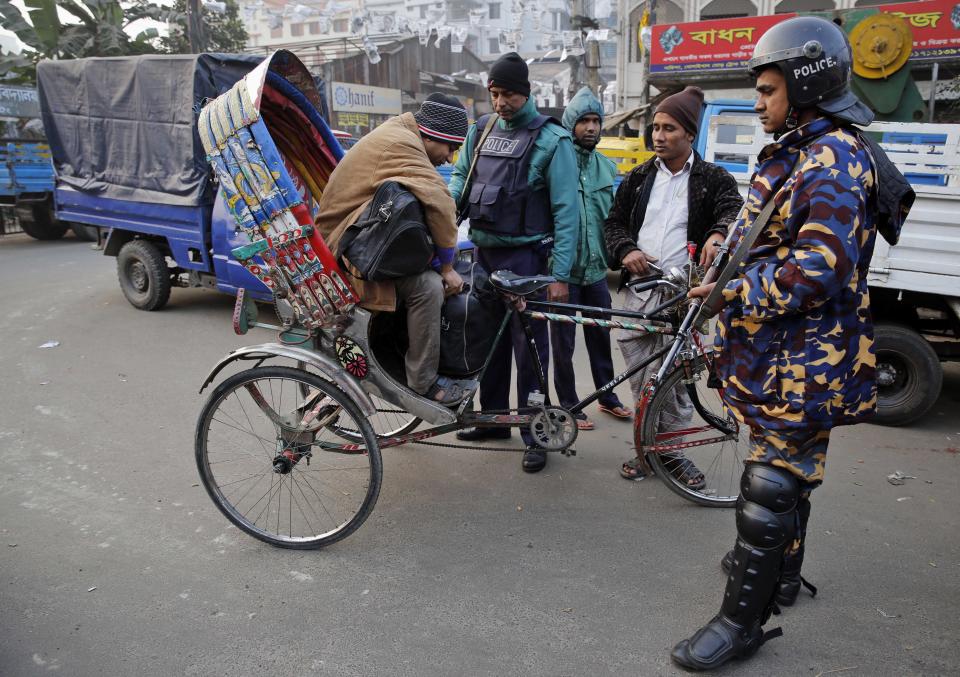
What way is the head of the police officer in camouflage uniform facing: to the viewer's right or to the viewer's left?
to the viewer's left

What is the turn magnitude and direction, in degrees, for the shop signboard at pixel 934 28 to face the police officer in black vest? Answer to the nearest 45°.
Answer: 0° — it already faces them

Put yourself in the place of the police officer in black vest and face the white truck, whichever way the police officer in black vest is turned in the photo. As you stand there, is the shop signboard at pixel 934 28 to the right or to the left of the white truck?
left

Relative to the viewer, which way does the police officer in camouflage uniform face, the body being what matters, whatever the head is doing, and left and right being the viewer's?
facing to the left of the viewer

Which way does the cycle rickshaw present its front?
to the viewer's right

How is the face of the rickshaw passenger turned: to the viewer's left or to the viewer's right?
to the viewer's right

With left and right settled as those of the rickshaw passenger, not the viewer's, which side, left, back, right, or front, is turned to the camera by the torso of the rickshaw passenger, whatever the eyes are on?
right

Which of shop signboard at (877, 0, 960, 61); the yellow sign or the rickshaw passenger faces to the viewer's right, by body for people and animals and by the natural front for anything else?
the rickshaw passenger

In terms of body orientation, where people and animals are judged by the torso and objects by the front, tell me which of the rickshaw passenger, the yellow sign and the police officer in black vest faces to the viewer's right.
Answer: the rickshaw passenger

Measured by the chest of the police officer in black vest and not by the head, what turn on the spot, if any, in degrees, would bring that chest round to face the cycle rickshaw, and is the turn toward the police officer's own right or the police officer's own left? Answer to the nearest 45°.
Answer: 0° — they already face it

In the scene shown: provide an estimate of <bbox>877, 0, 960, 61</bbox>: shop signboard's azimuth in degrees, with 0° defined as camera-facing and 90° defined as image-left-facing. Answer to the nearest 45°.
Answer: approximately 0°

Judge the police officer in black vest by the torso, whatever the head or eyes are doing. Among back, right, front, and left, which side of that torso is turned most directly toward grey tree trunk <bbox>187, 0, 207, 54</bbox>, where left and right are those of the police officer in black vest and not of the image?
right

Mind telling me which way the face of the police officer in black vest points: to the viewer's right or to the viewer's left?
to the viewer's left
